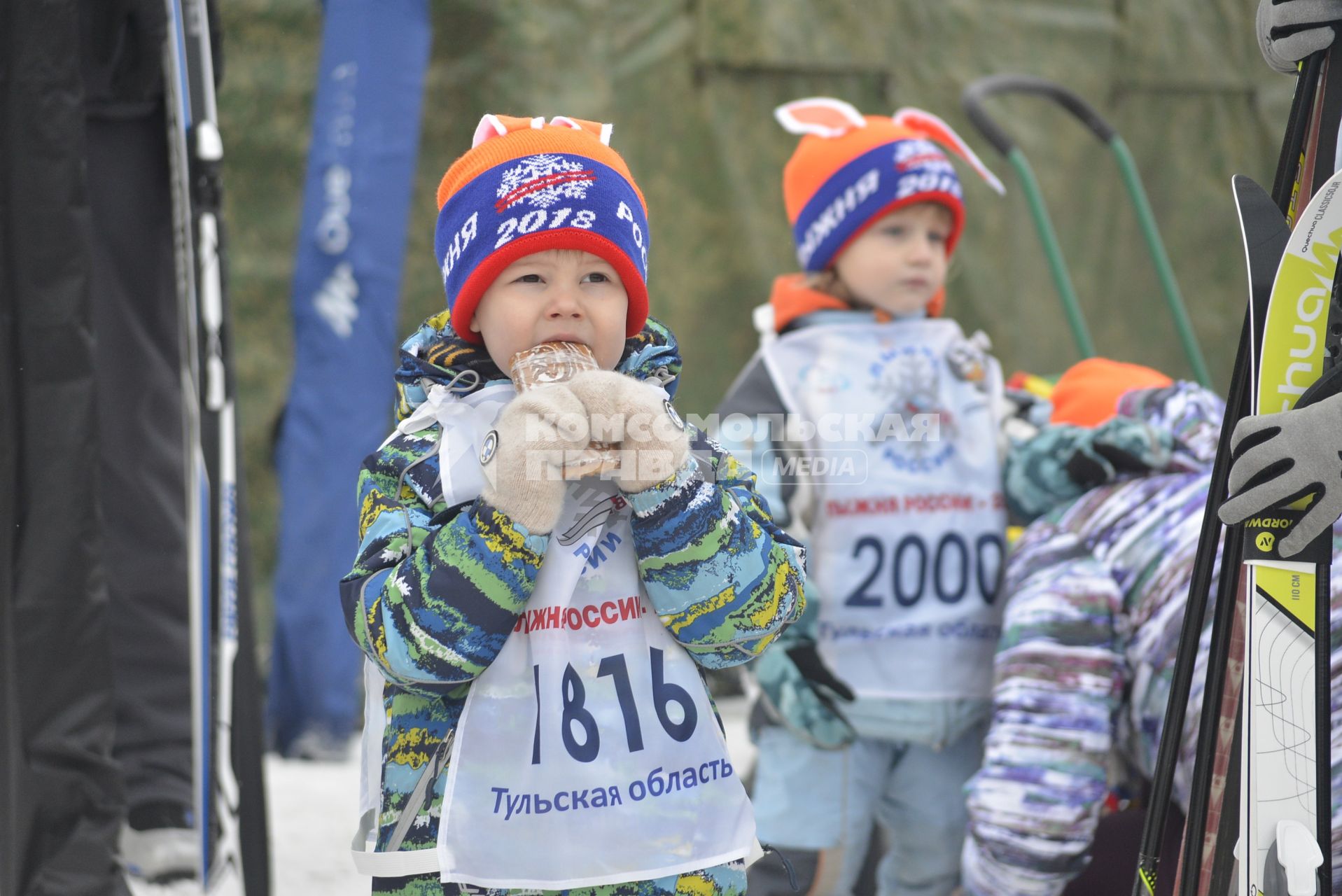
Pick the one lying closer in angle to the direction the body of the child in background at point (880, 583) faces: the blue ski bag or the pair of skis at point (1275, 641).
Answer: the pair of skis

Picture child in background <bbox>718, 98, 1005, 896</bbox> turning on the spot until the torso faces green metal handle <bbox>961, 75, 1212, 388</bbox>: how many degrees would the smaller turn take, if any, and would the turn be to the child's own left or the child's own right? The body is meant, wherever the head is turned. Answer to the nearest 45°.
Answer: approximately 135° to the child's own left

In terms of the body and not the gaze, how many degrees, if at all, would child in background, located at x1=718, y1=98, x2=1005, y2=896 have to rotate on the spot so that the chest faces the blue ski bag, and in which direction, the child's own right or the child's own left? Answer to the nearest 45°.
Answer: approximately 180°

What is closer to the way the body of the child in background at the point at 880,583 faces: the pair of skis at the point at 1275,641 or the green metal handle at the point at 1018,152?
the pair of skis

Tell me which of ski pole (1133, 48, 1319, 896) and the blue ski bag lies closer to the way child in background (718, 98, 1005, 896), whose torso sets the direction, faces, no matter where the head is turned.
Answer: the ski pole

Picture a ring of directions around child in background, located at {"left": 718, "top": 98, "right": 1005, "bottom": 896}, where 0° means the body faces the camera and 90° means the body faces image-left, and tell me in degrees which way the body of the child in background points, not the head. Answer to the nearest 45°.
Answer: approximately 315°
